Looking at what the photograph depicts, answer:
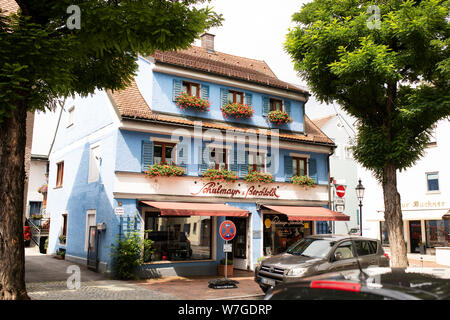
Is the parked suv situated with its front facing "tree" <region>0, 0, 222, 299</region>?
yes

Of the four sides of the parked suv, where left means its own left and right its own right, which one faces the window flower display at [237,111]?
right

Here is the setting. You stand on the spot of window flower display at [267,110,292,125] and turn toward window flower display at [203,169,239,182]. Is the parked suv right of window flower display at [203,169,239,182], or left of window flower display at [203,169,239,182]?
left

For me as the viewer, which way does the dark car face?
facing away from the viewer and to the right of the viewer

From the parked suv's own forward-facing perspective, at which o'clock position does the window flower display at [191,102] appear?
The window flower display is roughly at 3 o'clock from the parked suv.

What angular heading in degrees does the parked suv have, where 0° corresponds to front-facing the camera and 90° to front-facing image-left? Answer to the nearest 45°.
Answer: approximately 45°

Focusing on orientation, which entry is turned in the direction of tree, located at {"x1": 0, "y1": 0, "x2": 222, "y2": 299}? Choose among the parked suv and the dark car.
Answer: the parked suv

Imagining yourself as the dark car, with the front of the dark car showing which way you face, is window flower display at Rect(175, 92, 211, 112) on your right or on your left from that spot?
on your left

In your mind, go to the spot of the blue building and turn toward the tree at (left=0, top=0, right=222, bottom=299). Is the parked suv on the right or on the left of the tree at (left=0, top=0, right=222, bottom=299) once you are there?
left

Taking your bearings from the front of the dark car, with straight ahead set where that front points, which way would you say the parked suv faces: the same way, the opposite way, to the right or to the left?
the opposite way

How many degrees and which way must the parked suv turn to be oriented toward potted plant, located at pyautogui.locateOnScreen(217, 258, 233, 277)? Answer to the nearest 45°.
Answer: approximately 90° to its right
